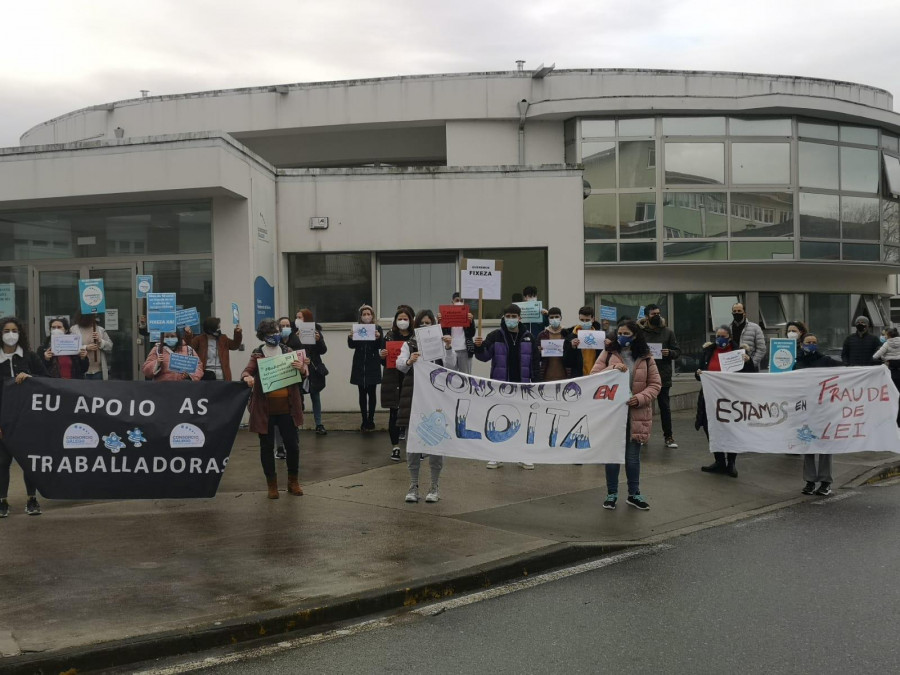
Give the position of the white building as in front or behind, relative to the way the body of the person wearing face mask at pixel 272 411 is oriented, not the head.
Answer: behind

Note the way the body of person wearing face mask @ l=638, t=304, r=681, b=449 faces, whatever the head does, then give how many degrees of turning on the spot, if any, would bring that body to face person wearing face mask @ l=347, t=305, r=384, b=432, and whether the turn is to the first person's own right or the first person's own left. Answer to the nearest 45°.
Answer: approximately 90° to the first person's own right

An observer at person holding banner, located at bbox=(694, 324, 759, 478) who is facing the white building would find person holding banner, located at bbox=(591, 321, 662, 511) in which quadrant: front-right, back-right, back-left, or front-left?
back-left

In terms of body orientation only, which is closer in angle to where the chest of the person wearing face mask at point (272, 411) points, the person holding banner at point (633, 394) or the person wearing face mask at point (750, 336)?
the person holding banner

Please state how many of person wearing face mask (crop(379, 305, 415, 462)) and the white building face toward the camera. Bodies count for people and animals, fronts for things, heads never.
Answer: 2
